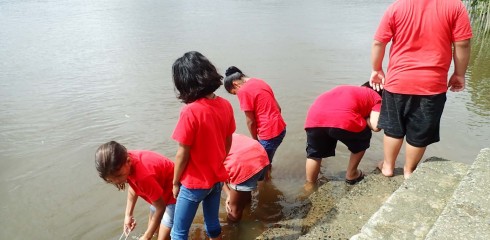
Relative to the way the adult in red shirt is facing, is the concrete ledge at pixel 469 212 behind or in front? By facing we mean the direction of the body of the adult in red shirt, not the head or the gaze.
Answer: behind

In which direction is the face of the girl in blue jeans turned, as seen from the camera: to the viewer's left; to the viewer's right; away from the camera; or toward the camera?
away from the camera

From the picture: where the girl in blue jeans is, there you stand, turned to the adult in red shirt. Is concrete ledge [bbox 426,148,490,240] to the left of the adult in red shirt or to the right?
right

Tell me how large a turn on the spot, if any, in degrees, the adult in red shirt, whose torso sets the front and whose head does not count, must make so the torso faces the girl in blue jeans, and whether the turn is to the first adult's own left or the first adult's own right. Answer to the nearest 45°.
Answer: approximately 135° to the first adult's own left

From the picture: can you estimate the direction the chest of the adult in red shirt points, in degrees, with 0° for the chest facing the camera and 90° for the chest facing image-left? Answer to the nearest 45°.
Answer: approximately 180°
